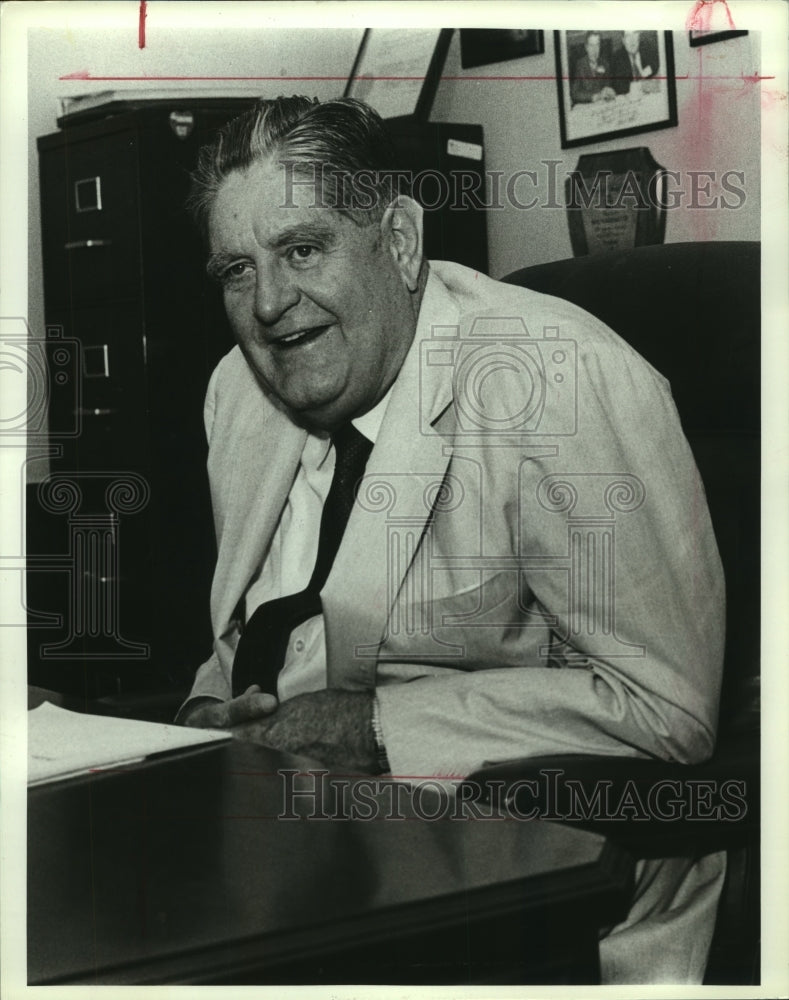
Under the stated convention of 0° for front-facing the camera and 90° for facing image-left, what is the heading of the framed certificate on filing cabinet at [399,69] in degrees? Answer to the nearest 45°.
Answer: approximately 0°

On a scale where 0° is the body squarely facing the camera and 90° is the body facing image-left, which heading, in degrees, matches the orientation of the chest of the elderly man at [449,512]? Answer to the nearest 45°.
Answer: approximately 45°

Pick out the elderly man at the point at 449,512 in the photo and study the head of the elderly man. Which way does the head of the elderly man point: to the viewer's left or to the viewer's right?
to the viewer's left
